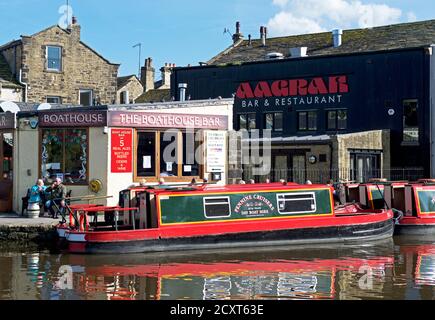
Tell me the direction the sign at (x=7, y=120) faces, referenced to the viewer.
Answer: facing the viewer

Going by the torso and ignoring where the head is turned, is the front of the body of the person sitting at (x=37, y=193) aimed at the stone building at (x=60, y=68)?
no

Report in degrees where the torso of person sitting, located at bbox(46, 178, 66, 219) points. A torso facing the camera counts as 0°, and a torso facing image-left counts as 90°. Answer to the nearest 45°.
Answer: approximately 45°

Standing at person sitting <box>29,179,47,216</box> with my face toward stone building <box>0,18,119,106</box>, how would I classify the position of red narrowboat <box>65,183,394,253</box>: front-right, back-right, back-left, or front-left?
back-right

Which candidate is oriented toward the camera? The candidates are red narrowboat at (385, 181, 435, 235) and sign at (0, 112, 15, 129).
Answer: the sign

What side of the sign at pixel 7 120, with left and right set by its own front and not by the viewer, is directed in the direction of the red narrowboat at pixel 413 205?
left

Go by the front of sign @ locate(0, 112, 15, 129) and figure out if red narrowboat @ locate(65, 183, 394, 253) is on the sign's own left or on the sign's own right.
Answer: on the sign's own left

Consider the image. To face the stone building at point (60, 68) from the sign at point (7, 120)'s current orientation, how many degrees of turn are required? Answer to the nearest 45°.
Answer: approximately 180°

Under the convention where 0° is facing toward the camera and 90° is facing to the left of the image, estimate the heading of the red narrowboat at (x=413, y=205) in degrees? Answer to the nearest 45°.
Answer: approximately 270°

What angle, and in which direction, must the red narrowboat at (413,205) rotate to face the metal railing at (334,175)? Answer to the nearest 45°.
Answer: approximately 135° to its left

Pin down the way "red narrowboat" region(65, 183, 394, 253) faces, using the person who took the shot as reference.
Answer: facing to the right of the viewer

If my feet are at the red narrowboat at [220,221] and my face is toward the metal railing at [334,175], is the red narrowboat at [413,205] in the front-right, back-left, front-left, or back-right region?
front-right

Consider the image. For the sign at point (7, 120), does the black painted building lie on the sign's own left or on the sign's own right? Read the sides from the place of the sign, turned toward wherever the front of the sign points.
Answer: on the sign's own left

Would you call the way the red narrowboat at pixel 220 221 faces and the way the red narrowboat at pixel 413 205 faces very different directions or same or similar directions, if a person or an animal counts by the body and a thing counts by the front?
same or similar directions

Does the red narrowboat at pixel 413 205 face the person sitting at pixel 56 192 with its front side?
no
